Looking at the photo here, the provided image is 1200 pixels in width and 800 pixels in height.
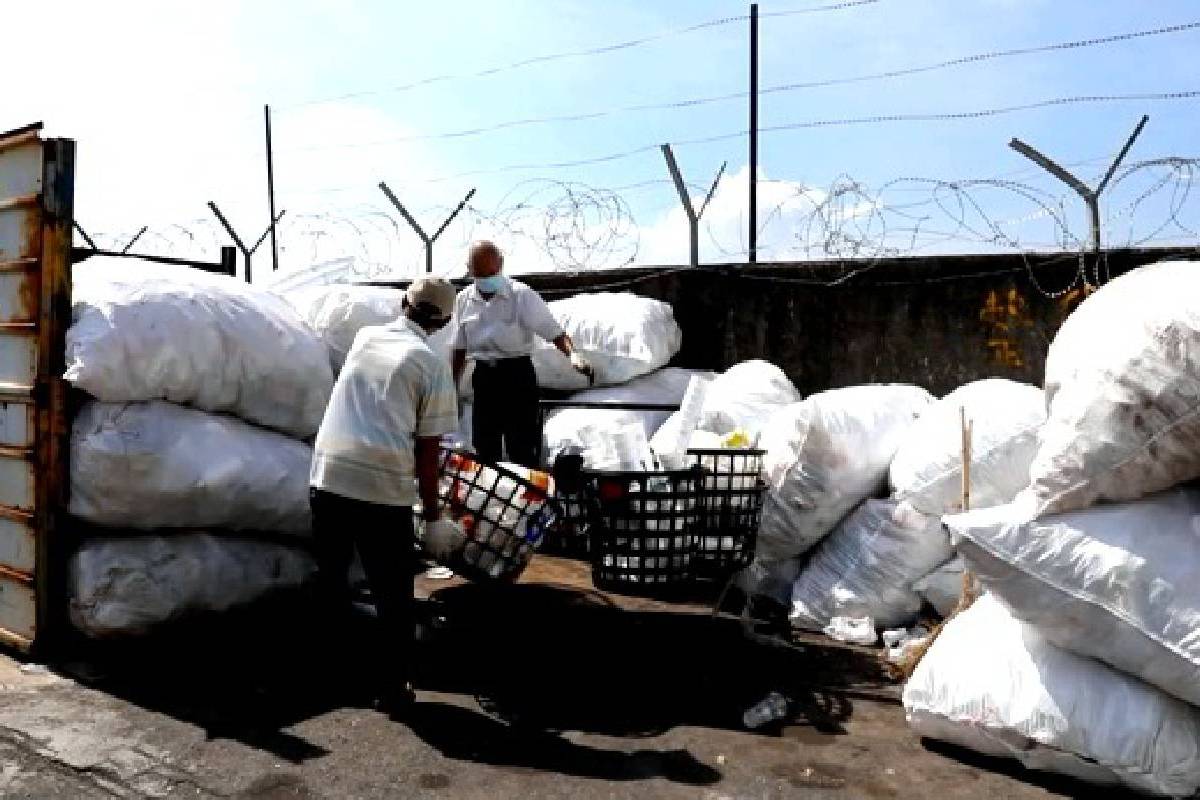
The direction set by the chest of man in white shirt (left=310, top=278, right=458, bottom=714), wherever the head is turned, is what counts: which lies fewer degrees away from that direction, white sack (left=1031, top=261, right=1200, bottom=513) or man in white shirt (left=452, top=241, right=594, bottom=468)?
the man in white shirt

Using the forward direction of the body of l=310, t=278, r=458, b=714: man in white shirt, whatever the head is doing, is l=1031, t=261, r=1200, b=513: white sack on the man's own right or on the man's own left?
on the man's own right

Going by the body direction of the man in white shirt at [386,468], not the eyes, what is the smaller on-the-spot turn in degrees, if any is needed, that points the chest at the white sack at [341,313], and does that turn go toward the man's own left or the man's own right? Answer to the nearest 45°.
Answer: approximately 45° to the man's own left

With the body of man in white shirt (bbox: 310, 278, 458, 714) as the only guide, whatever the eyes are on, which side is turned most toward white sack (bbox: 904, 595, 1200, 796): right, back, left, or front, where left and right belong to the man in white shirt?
right

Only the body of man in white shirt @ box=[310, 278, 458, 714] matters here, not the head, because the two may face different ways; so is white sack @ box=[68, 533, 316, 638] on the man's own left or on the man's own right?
on the man's own left

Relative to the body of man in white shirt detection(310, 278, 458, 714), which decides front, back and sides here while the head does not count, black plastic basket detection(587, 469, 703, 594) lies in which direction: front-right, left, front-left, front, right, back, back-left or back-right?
front-right

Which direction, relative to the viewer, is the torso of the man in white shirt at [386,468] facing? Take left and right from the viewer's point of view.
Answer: facing away from the viewer and to the right of the viewer

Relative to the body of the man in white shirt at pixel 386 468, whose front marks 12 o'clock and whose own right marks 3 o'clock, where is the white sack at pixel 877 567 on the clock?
The white sack is roughly at 1 o'clock from the man in white shirt.

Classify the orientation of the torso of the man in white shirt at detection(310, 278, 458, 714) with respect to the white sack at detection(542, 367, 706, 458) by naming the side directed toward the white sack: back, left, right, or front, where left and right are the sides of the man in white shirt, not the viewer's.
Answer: front

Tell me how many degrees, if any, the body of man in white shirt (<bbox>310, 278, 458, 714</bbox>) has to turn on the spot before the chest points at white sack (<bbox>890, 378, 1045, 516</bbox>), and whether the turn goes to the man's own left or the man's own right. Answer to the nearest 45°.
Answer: approximately 45° to the man's own right

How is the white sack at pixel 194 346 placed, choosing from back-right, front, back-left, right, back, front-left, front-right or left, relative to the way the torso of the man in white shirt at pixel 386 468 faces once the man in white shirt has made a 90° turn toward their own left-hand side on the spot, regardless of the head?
front
